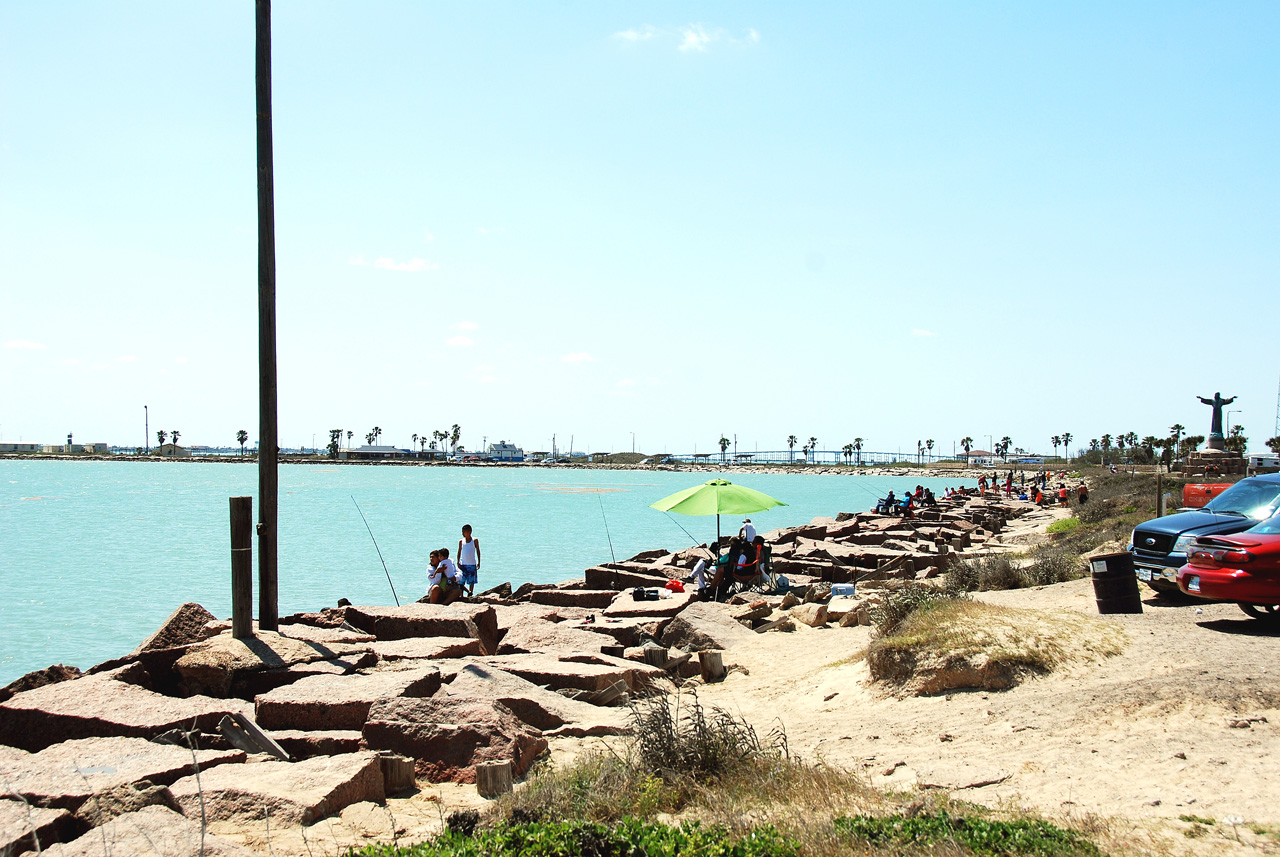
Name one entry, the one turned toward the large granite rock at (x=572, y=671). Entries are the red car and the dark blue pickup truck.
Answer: the dark blue pickup truck

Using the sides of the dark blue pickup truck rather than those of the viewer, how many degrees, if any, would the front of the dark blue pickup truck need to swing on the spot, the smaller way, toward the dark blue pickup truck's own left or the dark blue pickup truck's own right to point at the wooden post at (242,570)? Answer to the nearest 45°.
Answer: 0° — it already faces it

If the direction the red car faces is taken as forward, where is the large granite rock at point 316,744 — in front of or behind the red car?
behind

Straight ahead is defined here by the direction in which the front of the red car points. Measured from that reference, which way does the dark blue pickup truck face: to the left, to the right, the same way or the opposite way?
the opposite way

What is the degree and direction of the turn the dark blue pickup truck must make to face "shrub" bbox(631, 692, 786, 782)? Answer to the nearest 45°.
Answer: approximately 45° to its left

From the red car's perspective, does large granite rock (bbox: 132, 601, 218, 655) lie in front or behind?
behind

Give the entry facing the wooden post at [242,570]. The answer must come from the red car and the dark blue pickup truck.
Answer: the dark blue pickup truck

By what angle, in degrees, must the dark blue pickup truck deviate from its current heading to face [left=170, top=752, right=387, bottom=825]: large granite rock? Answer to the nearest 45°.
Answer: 0° — it already faces it

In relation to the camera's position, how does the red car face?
facing away from the viewer and to the right of the viewer

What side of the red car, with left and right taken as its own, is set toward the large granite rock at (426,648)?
back

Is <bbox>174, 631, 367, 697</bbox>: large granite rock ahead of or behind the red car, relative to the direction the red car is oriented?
behind

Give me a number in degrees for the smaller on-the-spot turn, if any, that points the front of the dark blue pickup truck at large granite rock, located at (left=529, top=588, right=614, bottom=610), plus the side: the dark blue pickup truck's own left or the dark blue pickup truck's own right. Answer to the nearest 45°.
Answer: approximately 45° to the dark blue pickup truck's own right

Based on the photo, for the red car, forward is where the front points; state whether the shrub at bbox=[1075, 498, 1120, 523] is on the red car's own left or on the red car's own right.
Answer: on the red car's own left
